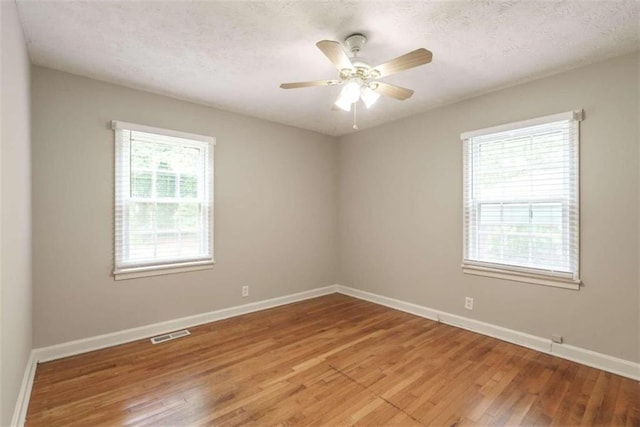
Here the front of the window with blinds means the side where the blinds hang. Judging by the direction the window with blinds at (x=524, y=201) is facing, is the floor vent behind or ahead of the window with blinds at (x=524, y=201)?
ahead

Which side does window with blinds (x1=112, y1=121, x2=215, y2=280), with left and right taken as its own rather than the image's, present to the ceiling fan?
front

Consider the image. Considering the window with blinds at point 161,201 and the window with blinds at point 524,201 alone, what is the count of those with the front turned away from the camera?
0

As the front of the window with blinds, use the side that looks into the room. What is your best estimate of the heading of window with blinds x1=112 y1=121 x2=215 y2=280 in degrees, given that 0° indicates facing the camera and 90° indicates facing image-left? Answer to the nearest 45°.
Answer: approximately 315°

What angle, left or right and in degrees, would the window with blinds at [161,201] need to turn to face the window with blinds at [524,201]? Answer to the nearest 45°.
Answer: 0° — it already faces it

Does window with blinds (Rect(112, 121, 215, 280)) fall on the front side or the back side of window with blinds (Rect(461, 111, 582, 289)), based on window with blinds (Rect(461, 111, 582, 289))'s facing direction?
on the front side

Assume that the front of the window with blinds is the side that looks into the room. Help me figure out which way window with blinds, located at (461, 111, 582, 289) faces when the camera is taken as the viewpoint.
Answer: facing the viewer and to the left of the viewer
